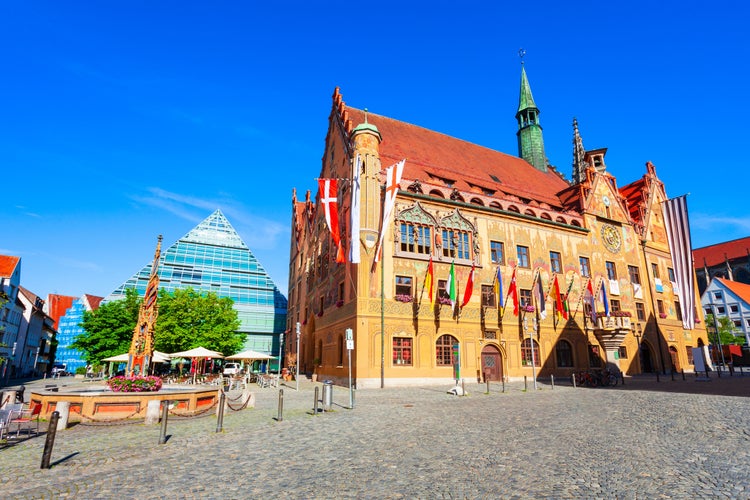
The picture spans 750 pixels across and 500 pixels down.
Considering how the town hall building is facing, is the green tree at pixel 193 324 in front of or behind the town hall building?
behind

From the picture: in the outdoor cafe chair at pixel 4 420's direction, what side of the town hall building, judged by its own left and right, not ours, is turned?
right

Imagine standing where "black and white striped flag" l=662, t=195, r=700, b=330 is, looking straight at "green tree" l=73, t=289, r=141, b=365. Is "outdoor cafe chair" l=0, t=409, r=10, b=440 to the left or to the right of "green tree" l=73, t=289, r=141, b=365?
left

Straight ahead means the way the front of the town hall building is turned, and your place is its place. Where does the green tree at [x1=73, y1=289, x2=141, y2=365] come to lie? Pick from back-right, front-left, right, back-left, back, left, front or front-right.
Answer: back-right
